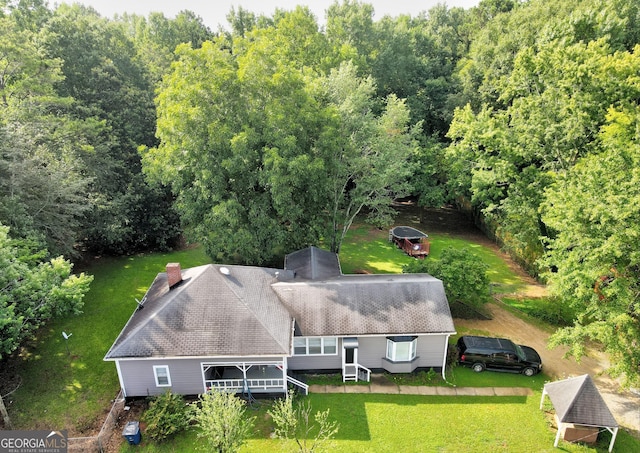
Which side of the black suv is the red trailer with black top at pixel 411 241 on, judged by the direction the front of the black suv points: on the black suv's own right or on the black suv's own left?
on the black suv's own left

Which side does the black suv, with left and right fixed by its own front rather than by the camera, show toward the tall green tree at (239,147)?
back

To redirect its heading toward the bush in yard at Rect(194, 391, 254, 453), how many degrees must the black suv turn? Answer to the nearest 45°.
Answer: approximately 135° to its right

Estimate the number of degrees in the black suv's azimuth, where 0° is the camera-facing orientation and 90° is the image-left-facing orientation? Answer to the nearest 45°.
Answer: approximately 270°

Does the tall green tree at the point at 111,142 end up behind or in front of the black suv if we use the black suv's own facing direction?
behind
